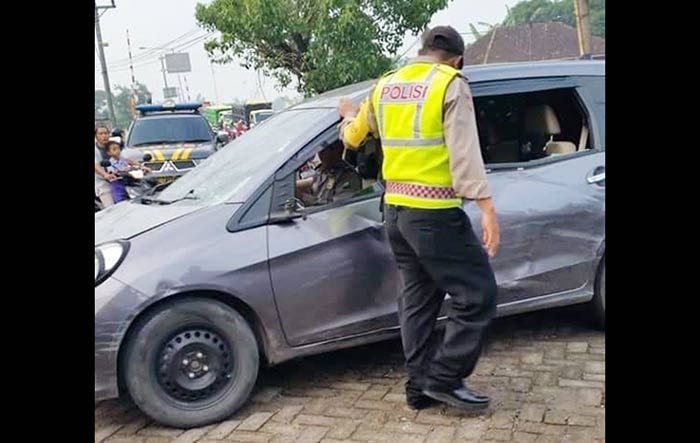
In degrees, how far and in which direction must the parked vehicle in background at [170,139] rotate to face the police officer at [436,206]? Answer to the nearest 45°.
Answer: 0° — it already faces them

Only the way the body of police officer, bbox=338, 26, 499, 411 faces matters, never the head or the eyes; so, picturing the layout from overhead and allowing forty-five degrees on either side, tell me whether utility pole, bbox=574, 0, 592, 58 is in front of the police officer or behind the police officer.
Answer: in front

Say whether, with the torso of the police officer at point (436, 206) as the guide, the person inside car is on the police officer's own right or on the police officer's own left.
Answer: on the police officer's own left

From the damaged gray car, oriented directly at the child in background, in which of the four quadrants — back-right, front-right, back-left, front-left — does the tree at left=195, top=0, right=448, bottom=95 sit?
front-right

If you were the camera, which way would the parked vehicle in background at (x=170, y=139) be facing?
facing the viewer

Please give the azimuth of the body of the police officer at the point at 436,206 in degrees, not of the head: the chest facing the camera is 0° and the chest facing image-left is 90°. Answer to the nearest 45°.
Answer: approximately 225°

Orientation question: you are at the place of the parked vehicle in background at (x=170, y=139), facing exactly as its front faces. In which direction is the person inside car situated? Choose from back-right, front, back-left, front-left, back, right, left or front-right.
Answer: front

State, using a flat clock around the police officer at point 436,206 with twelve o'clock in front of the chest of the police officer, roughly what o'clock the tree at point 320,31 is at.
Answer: The tree is roughly at 10 o'clock from the police officer.

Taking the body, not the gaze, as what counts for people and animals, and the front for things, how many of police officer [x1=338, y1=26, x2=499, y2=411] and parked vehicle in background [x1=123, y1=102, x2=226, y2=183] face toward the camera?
1

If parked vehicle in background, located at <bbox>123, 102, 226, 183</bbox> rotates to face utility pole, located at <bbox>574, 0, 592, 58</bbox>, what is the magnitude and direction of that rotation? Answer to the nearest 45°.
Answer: approximately 90° to its left

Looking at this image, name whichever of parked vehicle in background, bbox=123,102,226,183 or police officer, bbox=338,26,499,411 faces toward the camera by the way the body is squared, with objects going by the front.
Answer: the parked vehicle in background

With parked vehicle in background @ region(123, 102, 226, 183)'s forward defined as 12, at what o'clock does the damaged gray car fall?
The damaged gray car is roughly at 12 o'clock from the parked vehicle in background.

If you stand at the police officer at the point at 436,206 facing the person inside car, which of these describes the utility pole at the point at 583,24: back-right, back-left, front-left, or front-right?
front-right
